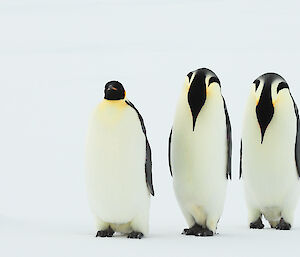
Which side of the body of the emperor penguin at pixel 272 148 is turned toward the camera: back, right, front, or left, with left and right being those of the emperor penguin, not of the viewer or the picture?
front

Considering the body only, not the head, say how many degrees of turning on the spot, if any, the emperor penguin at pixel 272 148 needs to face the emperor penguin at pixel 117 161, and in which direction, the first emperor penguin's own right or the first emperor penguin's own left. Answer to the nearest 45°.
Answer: approximately 45° to the first emperor penguin's own right

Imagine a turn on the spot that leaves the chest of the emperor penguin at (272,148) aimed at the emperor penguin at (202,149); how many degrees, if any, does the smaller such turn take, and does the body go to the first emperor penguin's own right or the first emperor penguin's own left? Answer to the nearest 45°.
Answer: approximately 45° to the first emperor penguin's own right

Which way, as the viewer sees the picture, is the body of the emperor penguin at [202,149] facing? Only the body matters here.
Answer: toward the camera

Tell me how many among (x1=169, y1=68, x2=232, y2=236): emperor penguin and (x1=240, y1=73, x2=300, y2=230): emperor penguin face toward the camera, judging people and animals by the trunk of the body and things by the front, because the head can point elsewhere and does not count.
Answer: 2

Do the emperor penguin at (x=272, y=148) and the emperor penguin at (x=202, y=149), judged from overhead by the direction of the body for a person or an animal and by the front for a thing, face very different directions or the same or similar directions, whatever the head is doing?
same or similar directions

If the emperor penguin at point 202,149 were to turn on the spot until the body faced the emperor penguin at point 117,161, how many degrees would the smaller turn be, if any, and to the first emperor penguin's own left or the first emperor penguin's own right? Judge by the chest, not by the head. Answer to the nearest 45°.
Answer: approximately 45° to the first emperor penguin's own right

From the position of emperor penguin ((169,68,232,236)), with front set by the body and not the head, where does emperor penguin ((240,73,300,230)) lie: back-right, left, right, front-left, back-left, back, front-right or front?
back-left
